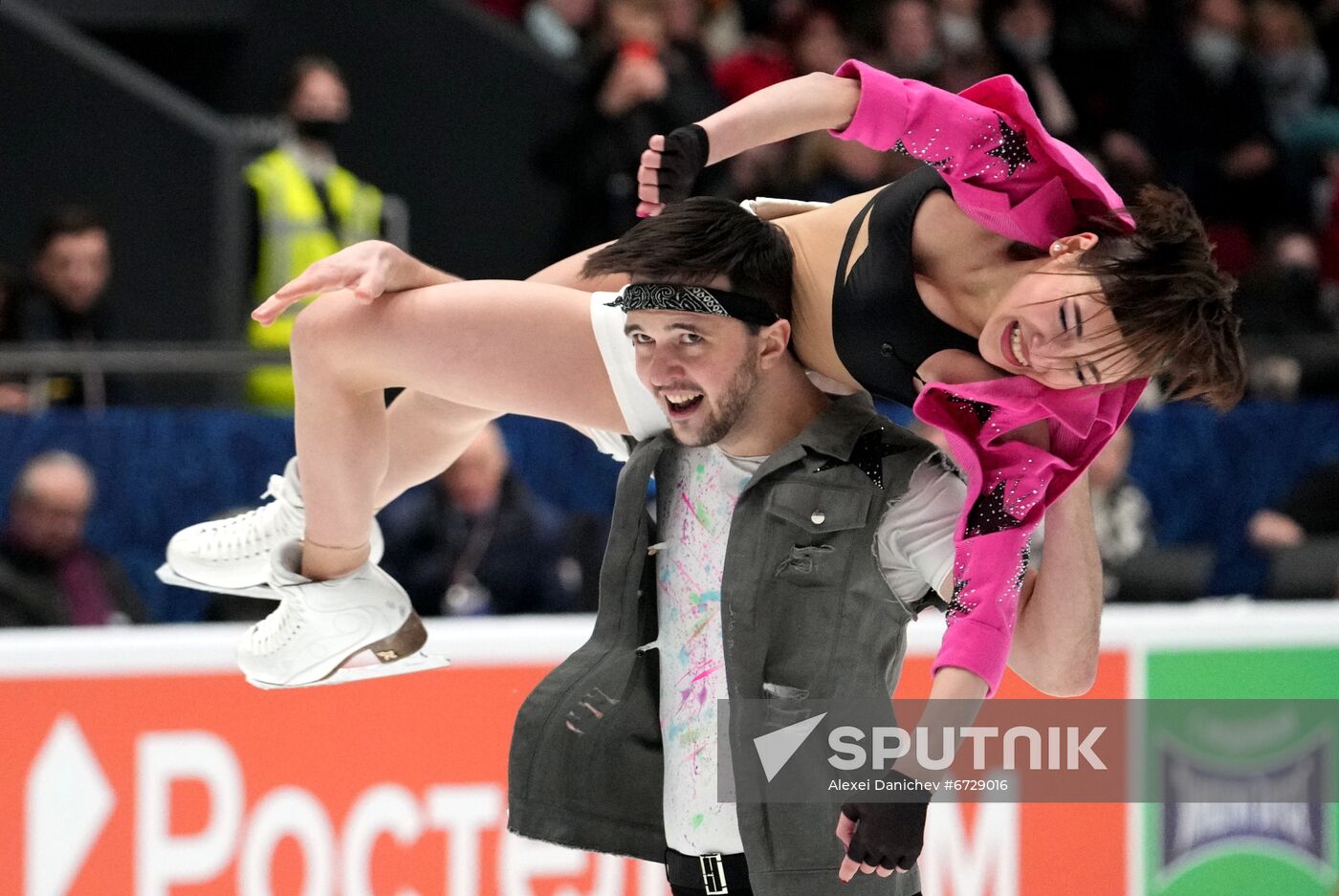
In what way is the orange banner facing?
toward the camera

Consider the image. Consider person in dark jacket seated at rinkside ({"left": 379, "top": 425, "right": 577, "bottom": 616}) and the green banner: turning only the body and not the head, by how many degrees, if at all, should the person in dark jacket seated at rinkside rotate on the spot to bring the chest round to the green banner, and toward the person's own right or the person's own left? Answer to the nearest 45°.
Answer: approximately 45° to the person's own left

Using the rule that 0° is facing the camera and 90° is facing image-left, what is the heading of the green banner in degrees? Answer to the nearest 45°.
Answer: approximately 0°

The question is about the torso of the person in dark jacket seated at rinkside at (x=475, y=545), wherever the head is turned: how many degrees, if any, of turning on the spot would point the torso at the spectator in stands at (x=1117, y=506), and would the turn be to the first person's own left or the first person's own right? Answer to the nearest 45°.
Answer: approximately 90° to the first person's own left

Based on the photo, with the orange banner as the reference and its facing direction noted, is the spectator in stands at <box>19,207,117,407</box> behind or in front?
behind

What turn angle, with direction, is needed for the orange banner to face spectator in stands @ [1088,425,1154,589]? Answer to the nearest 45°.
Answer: approximately 135° to its left

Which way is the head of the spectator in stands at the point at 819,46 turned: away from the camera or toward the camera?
toward the camera

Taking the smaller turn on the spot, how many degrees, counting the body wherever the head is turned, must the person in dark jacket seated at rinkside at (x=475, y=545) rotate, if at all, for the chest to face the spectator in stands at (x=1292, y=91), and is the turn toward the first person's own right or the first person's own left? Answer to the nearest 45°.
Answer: approximately 135° to the first person's own left

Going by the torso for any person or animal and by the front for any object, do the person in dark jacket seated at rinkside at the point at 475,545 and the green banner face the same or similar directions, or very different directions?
same or similar directions

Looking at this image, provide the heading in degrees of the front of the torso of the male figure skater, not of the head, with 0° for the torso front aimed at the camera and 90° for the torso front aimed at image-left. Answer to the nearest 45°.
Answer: approximately 45°

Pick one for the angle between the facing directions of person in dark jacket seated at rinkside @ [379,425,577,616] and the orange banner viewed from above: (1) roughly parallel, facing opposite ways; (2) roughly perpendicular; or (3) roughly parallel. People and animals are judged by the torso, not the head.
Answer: roughly parallel

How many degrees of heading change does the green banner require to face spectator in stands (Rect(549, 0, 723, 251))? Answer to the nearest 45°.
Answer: approximately 135° to its right

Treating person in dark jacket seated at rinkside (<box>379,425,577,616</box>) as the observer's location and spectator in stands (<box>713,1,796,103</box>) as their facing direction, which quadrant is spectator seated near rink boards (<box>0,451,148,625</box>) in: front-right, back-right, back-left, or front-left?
back-left

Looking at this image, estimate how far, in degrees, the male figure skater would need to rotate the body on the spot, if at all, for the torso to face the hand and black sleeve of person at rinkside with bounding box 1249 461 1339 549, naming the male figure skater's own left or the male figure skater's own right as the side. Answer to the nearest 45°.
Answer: approximately 180°

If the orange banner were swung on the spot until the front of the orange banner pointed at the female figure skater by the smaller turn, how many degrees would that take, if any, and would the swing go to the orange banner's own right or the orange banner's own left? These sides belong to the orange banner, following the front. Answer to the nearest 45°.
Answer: approximately 45° to the orange banner's own left

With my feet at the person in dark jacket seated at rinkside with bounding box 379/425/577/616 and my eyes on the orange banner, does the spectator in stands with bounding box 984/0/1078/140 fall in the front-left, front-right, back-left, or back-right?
back-left

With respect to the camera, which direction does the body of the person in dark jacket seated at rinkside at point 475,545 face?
toward the camera
